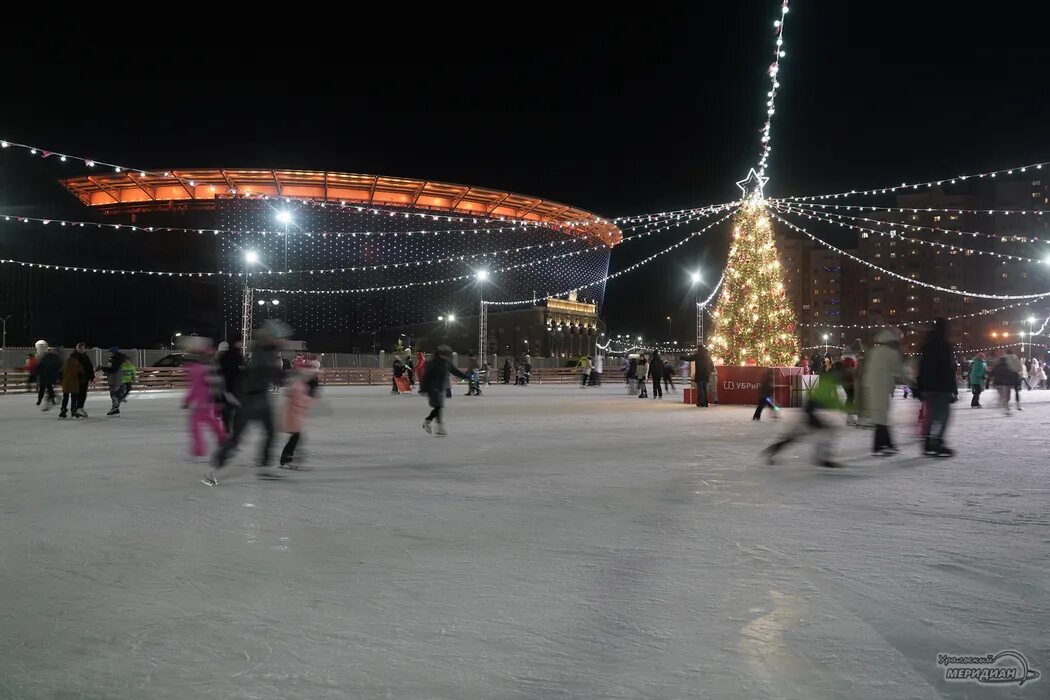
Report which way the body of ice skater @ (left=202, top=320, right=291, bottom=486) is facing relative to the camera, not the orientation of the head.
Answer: to the viewer's right

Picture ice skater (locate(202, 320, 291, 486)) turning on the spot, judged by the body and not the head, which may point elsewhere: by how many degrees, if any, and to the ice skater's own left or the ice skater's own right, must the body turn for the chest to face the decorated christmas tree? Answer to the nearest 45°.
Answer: approximately 45° to the ice skater's own left

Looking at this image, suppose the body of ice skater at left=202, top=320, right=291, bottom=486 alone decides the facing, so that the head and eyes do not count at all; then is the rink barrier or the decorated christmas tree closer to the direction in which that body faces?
the decorated christmas tree

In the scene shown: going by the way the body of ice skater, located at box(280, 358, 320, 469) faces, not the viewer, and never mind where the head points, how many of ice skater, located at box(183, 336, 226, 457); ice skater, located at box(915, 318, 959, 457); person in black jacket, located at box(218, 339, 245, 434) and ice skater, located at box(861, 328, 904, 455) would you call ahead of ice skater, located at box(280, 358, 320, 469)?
2

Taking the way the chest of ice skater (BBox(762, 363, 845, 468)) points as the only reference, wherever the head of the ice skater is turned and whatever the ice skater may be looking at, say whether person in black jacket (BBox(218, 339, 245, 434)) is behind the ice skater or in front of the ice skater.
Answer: behind

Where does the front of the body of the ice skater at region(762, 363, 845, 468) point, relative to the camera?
to the viewer's right

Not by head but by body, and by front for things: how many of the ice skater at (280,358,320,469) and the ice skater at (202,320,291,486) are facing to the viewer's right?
2

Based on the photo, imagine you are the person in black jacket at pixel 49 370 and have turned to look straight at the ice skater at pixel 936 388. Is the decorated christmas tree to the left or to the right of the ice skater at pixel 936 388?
left
